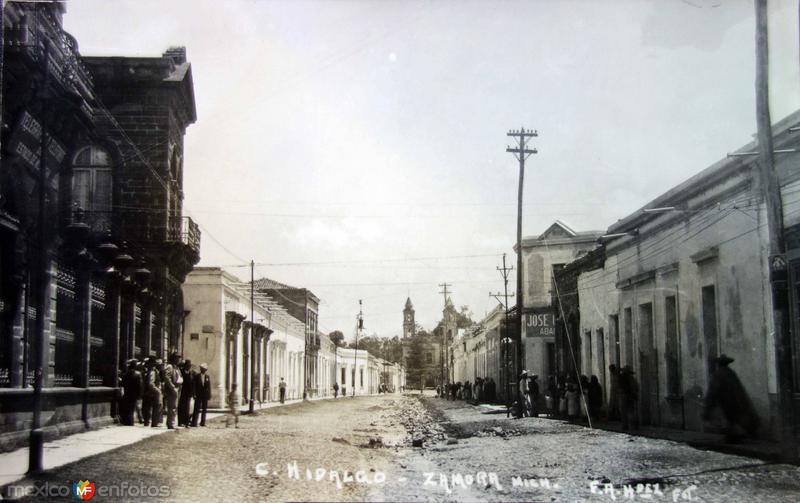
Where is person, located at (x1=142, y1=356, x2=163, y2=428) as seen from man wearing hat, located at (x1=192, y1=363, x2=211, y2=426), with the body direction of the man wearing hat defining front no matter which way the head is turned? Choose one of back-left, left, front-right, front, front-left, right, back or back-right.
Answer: front-right

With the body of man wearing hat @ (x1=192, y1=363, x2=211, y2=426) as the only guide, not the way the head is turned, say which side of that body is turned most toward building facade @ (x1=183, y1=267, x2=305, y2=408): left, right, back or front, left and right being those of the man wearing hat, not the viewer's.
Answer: back

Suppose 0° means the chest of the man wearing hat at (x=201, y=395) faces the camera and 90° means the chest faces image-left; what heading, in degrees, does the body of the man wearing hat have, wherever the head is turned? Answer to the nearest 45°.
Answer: approximately 0°

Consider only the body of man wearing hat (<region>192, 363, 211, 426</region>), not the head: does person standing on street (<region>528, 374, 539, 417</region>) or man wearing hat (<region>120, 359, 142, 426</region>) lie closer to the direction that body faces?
the man wearing hat

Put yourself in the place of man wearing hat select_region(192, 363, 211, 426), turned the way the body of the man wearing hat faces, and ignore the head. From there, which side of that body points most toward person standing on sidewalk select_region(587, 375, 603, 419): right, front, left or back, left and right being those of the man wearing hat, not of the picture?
left

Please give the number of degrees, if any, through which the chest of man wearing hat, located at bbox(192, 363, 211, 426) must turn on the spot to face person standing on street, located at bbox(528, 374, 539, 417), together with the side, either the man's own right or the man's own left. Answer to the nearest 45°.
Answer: approximately 135° to the man's own left

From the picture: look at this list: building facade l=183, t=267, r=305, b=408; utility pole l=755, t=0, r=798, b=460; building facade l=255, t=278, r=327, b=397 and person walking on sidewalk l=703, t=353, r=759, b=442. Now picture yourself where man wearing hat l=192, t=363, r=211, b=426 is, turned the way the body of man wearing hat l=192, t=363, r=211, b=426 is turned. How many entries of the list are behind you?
2

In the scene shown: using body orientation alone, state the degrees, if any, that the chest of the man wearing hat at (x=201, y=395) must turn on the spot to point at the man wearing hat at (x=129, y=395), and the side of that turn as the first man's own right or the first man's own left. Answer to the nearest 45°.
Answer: approximately 45° to the first man's own right
